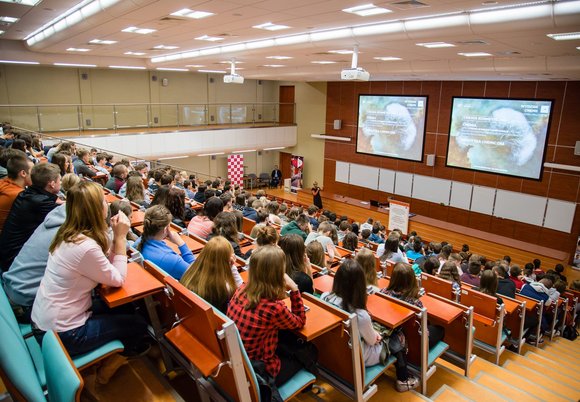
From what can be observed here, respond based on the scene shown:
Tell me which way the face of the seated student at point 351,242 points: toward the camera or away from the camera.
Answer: away from the camera

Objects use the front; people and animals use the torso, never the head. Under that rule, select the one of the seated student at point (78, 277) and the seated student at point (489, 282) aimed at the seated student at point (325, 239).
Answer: the seated student at point (78, 277)

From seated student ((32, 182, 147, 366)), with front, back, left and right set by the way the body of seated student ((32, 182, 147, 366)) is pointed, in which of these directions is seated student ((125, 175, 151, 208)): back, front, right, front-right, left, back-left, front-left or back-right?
front-left

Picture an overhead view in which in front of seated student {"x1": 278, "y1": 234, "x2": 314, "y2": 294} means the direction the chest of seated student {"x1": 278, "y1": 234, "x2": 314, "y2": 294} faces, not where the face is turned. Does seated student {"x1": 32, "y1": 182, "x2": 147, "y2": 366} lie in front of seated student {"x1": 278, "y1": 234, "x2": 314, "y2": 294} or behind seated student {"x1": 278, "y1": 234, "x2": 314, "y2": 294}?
behind

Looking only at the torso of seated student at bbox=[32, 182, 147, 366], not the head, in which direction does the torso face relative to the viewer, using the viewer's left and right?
facing away from the viewer and to the right of the viewer

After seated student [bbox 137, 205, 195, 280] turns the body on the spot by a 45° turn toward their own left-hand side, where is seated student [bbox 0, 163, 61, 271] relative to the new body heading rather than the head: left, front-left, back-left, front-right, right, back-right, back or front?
left

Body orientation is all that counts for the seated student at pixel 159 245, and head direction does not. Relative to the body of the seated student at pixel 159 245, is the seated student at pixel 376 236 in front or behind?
in front

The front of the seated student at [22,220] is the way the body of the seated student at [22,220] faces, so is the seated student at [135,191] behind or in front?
in front

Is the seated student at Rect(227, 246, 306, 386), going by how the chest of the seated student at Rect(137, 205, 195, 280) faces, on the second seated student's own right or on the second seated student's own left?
on the second seated student's own right

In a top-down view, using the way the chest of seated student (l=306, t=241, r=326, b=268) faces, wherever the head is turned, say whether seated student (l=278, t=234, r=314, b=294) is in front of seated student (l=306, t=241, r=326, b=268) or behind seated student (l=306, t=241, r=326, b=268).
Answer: behind

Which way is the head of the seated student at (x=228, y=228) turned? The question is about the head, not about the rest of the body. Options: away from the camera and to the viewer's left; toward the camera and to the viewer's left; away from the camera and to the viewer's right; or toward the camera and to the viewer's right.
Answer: away from the camera and to the viewer's right

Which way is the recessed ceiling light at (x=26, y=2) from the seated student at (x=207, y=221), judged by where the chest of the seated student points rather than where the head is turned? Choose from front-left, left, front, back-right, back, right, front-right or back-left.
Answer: left

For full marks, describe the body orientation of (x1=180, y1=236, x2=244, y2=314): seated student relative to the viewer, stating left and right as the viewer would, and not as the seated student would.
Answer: facing away from the viewer and to the right of the viewer

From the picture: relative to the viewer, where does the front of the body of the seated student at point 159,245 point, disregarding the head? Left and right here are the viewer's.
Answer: facing away from the viewer and to the right of the viewer
